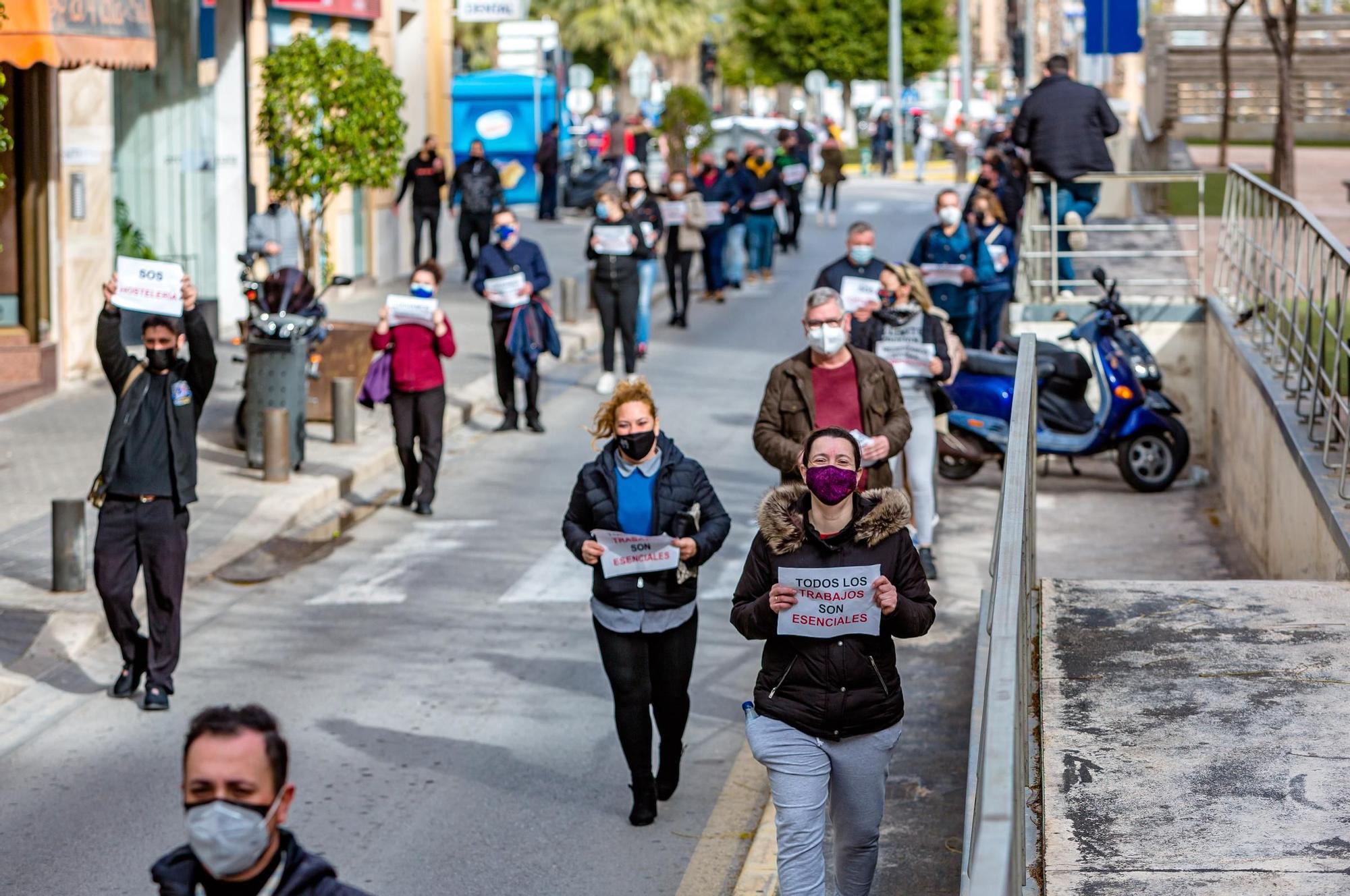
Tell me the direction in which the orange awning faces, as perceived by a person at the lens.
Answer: facing the viewer and to the right of the viewer

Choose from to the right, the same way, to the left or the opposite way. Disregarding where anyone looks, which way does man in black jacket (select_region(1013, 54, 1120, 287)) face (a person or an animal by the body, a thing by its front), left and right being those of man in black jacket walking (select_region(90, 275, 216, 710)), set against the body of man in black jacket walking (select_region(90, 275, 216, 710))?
the opposite way

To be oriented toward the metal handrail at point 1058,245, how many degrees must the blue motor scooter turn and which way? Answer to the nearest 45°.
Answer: approximately 90° to its left

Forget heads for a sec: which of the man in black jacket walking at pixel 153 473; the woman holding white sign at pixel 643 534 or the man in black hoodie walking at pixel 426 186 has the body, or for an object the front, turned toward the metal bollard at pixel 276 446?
the man in black hoodie walking at pixel 426 186

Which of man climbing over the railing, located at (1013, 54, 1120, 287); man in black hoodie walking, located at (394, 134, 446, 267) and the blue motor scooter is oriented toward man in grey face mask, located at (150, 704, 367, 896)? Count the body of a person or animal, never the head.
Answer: man in black hoodie walking, located at (394, 134, 446, 267)

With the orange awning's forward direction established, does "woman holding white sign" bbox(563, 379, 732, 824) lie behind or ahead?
ahead

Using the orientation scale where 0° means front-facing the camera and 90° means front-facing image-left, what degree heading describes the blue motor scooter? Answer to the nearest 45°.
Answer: approximately 270°

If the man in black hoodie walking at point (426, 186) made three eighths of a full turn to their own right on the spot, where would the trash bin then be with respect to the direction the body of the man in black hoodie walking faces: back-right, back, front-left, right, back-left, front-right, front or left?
back-left

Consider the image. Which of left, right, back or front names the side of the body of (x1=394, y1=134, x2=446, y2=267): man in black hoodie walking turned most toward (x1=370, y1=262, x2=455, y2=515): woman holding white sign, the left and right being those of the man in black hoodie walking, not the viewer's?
front

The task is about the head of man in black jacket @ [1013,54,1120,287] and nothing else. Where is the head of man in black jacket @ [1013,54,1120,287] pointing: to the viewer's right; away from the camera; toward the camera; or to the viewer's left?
away from the camera

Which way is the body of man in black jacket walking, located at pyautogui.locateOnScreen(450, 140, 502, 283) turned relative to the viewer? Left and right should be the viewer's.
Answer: facing the viewer

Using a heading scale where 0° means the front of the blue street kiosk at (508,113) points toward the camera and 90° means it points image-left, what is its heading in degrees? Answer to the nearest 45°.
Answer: approximately 0°

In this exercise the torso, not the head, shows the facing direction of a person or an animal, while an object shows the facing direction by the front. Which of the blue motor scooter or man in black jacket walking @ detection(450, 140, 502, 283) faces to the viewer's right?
the blue motor scooter
